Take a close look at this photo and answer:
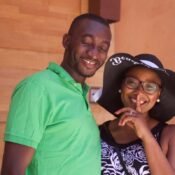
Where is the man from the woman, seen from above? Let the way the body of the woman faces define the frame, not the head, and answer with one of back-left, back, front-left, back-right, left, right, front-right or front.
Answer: front-right

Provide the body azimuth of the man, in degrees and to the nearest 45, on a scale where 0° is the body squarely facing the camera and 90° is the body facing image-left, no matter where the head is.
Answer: approximately 315°

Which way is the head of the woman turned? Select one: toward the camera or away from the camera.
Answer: toward the camera

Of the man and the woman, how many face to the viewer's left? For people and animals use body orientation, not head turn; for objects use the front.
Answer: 0

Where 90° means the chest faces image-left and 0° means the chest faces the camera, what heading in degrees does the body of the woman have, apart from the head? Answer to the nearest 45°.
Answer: approximately 0°

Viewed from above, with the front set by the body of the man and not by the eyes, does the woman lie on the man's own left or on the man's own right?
on the man's own left
